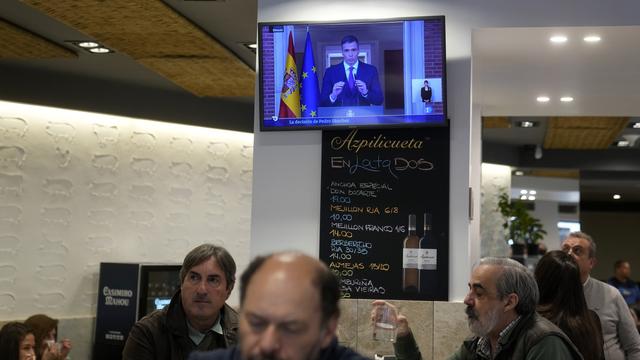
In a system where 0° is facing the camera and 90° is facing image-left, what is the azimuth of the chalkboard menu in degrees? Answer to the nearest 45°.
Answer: approximately 0°

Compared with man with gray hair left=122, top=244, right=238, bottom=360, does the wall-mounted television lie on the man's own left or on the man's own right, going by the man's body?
on the man's own left

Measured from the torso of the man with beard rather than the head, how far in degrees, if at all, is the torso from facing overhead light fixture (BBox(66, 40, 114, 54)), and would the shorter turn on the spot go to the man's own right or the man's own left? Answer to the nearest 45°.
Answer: approximately 45° to the man's own right

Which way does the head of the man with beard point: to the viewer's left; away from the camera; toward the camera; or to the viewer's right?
to the viewer's left

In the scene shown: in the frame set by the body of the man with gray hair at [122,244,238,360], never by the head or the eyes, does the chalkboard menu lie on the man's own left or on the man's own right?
on the man's own left

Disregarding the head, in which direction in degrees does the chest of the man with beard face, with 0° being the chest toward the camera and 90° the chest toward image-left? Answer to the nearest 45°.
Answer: approximately 90°
